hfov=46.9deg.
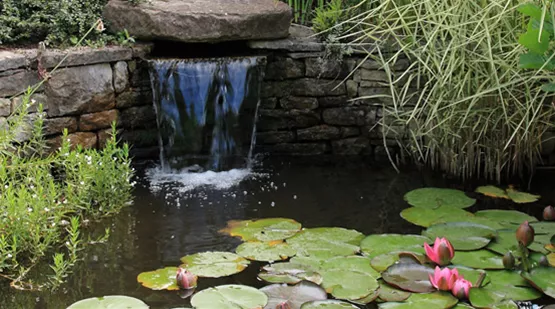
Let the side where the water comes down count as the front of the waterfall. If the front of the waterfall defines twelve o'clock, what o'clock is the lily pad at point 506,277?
The lily pad is roughly at 11 o'clock from the waterfall.

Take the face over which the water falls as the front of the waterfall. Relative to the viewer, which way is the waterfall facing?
toward the camera

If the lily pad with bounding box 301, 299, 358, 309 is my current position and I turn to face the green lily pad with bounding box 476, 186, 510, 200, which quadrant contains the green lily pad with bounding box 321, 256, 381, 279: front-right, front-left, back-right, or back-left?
front-left

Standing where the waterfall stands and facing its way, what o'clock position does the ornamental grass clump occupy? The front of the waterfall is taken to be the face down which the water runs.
The ornamental grass clump is roughly at 10 o'clock from the waterfall.

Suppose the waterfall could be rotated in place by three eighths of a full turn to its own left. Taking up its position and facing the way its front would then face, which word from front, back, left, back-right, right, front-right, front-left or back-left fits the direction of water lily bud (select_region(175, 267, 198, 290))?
back-right

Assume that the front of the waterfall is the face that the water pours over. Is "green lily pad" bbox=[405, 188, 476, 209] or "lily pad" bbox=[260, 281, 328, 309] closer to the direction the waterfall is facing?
the lily pad

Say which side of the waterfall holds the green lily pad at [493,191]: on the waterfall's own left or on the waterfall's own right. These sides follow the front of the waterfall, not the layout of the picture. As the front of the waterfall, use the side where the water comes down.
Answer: on the waterfall's own left

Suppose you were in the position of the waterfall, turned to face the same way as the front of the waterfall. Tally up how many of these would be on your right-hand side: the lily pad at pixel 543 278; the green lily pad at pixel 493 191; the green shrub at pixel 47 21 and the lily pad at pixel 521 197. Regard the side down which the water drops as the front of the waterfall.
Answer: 1

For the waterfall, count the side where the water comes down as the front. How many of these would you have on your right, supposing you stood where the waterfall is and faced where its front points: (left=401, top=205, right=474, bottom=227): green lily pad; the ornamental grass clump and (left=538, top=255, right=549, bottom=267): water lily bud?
0

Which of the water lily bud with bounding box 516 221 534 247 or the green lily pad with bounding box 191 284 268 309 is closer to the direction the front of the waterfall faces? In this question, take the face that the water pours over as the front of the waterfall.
the green lily pad

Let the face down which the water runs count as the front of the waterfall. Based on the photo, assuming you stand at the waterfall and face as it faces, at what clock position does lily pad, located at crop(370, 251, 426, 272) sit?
The lily pad is roughly at 11 o'clock from the waterfall.

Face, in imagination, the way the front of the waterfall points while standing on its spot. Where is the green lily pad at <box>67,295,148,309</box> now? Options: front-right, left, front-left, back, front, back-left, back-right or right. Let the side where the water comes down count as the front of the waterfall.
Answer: front

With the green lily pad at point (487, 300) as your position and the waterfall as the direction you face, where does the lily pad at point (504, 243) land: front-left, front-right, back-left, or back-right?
front-right

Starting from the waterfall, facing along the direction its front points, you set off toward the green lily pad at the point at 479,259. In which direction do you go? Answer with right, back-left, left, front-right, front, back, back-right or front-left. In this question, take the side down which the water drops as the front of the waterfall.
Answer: front-left

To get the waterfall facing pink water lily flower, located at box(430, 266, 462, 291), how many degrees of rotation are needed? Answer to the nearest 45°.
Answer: approximately 45° to its left

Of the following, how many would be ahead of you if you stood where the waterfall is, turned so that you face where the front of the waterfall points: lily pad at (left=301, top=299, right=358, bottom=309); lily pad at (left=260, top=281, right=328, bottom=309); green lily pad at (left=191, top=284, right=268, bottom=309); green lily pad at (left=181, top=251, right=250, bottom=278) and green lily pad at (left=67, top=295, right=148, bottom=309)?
5

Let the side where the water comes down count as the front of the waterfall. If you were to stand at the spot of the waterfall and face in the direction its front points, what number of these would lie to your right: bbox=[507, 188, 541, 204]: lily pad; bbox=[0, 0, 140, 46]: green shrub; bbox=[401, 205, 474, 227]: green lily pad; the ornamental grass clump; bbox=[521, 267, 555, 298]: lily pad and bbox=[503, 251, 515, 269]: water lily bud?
1

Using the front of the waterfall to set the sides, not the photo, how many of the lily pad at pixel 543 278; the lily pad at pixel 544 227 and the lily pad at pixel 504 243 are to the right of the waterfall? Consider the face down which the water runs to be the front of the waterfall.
0

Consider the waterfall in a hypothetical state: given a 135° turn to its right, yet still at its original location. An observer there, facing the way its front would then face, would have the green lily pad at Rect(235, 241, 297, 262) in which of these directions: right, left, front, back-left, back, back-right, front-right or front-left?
back-left

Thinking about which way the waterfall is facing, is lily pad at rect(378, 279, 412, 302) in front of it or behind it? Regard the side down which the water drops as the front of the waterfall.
in front

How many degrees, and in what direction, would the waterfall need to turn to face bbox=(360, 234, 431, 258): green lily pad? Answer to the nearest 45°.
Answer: approximately 45° to its left

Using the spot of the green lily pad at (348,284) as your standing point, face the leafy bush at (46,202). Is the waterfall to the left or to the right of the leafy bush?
right

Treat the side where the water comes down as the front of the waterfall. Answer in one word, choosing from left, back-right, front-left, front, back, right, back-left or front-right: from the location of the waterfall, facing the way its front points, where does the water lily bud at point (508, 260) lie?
front-left

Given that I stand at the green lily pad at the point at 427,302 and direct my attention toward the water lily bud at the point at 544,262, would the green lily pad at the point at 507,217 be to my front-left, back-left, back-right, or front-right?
front-left
